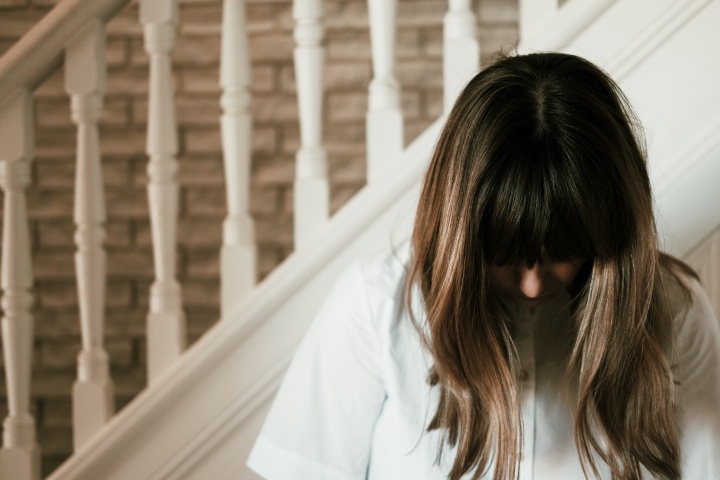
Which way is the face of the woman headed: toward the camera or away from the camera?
toward the camera

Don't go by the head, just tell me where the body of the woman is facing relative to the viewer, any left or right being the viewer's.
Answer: facing the viewer
